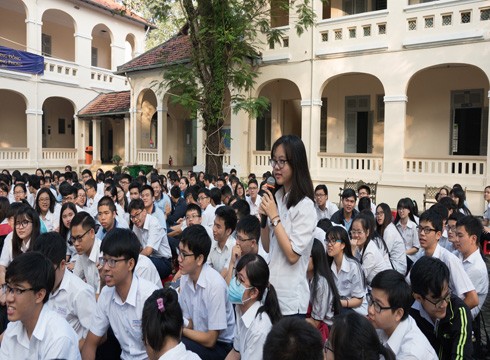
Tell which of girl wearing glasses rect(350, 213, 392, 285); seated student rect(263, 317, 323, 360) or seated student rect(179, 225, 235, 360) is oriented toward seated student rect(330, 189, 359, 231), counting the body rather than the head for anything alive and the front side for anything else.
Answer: seated student rect(263, 317, 323, 360)

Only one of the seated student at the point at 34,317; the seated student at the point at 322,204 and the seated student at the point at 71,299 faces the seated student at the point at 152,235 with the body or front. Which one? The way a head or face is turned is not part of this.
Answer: the seated student at the point at 322,204

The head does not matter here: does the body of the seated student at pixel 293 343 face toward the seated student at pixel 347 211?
yes

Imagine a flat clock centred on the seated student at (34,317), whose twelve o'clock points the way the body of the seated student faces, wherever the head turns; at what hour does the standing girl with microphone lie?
The standing girl with microphone is roughly at 8 o'clock from the seated student.

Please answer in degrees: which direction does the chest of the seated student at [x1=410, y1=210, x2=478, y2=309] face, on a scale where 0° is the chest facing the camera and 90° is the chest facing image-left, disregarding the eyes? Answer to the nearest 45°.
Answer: approximately 45°

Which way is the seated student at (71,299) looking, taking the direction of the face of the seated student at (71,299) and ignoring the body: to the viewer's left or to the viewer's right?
to the viewer's right

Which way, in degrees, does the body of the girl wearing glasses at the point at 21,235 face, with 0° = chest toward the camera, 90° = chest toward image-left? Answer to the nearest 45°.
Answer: approximately 45°

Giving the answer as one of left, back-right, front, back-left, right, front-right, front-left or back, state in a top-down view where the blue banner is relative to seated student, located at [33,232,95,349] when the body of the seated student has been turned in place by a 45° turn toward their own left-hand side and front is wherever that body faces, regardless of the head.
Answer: back

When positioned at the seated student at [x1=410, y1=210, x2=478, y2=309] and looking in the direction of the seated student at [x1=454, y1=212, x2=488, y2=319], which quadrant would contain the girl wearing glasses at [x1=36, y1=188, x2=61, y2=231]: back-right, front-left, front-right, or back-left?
back-left

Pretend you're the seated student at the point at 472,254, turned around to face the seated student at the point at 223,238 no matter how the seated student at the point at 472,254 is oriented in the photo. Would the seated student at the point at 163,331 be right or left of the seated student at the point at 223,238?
left

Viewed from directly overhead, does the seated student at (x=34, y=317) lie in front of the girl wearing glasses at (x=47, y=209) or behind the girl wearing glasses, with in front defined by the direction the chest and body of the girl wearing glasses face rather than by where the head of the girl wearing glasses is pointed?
in front
